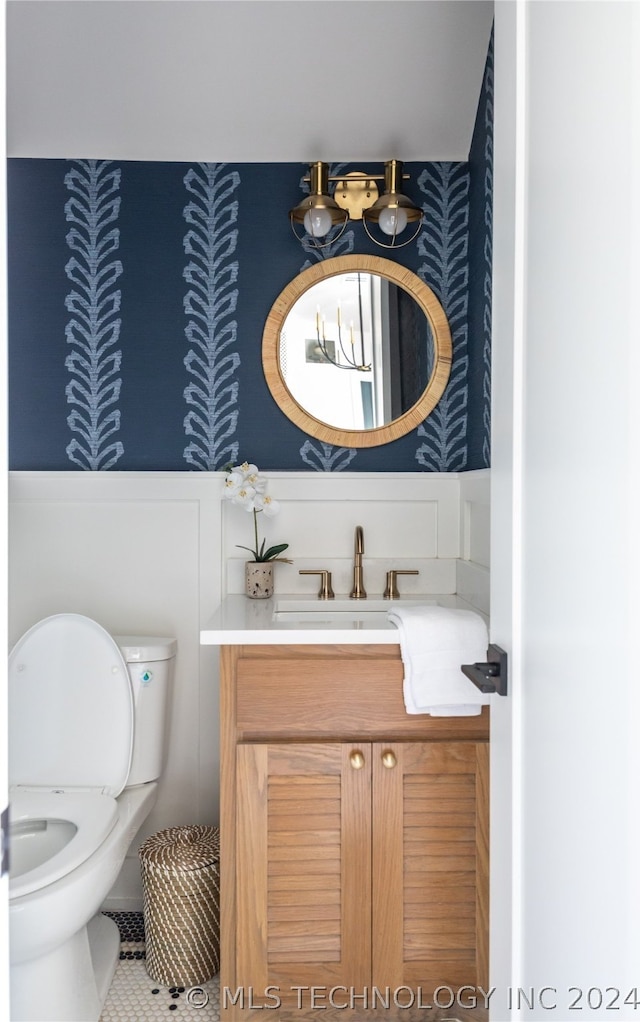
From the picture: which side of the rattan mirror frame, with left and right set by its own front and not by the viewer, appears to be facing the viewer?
front
